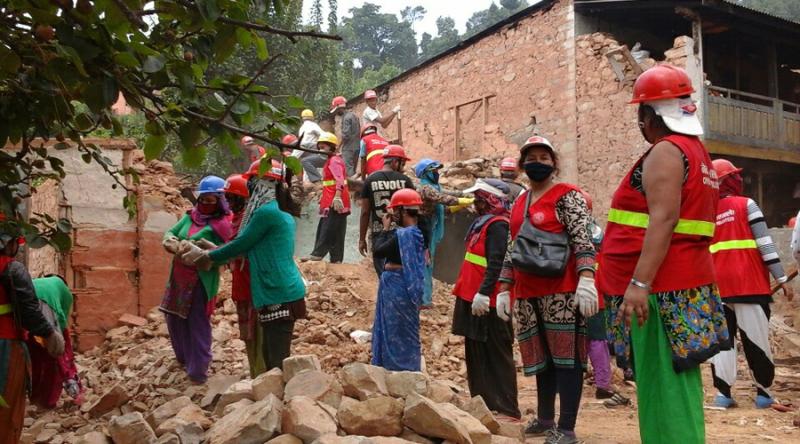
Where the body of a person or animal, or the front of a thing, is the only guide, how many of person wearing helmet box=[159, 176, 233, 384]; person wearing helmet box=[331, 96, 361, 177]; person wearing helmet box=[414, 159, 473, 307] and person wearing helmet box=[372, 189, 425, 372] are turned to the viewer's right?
1

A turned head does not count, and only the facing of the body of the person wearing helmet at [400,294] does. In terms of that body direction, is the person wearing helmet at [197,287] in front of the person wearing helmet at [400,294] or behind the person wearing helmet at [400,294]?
in front

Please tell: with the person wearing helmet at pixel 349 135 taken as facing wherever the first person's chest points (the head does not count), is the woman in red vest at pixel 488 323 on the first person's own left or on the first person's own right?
on the first person's own left
